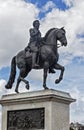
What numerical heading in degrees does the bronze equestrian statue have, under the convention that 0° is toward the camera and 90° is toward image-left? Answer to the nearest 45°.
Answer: approximately 315°
